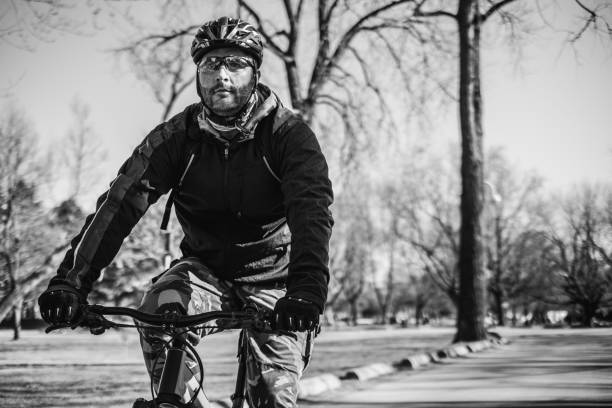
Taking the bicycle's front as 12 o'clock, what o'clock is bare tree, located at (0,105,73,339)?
The bare tree is roughly at 4 o'clock from the bicycle.

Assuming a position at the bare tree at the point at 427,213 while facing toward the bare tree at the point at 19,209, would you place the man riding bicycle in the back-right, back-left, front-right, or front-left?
front-left

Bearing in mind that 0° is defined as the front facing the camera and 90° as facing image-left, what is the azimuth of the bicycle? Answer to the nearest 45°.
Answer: approximately 45°

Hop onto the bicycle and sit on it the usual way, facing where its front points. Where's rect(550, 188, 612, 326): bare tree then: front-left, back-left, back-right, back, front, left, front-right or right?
back

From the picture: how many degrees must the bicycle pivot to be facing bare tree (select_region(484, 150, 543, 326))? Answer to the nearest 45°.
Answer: approximately 180°

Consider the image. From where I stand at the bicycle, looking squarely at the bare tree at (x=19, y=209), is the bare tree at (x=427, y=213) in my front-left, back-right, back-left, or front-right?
front-right

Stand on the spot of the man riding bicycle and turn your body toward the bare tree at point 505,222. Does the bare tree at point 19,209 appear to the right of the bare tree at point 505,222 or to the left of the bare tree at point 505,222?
left

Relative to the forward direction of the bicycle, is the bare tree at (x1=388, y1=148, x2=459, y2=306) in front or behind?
behind
